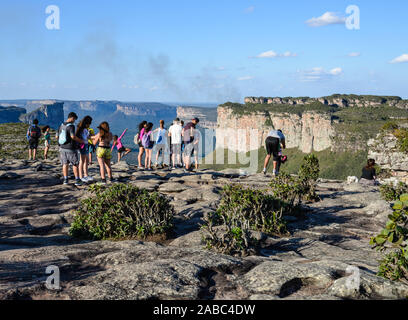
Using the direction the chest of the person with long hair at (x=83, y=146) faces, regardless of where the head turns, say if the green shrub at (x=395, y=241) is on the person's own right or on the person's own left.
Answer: on the person's own right

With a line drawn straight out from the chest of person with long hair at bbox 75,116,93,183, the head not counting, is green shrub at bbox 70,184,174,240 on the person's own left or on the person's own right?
on the person's own right

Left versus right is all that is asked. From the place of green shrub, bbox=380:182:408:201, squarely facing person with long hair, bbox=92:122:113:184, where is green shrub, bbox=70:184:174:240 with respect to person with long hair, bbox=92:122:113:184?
left

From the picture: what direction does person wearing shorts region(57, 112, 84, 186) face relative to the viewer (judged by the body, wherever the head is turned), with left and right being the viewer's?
facing away from the viewer and to the right of the viewer

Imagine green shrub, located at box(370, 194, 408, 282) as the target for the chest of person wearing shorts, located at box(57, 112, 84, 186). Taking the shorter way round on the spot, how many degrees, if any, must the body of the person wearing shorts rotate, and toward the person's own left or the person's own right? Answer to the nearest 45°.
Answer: approximately 135° to the person's own right

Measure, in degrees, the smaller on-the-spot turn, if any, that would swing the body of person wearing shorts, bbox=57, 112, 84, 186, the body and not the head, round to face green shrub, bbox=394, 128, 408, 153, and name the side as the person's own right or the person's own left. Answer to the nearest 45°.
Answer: approximately 45° to the person's own right

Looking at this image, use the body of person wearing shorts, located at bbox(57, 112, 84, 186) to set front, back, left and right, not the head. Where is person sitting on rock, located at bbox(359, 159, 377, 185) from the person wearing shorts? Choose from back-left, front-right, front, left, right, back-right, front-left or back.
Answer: front-right

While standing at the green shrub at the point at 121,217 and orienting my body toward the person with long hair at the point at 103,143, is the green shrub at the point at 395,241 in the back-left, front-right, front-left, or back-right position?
back-right

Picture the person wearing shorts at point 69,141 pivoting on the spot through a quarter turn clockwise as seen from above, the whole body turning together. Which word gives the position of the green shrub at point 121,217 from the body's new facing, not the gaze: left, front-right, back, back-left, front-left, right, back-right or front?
front-right

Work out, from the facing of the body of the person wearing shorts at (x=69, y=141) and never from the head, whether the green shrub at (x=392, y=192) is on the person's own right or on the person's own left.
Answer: on the person's own right

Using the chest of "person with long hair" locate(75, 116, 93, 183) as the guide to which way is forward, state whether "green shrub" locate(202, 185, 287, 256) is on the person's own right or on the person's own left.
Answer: on the person's own right
